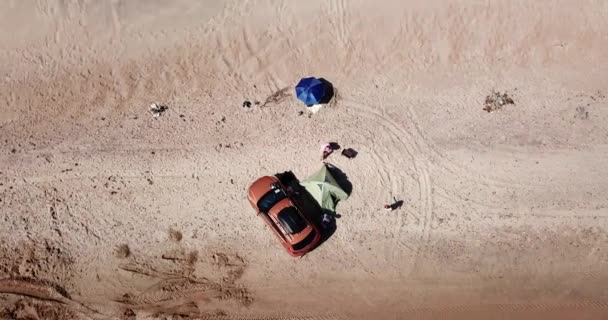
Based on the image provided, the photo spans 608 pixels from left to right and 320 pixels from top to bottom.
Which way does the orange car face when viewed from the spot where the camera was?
facing away from the viewer and to the left of the viewer

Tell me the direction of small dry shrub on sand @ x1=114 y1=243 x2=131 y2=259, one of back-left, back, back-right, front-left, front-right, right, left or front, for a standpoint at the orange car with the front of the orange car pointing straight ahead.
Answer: front-left

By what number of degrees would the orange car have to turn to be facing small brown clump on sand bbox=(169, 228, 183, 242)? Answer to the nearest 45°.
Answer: approximately 45° to its left

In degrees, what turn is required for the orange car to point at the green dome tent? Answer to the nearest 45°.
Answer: approximately 135° to its right

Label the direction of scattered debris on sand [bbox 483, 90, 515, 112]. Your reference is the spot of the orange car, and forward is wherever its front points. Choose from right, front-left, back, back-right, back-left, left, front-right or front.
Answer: back-right

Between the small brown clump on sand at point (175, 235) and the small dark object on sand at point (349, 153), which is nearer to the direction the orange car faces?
the small brown clump on sand
